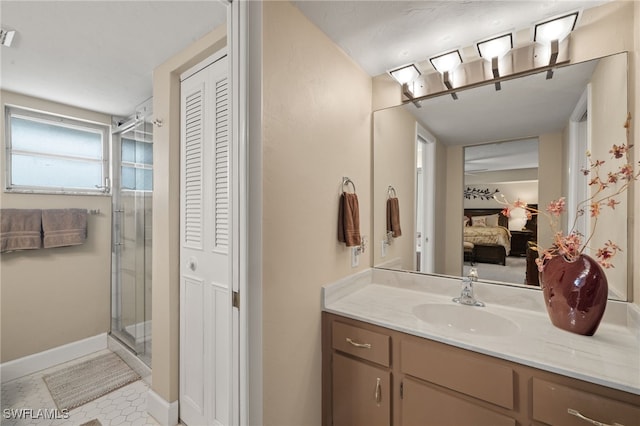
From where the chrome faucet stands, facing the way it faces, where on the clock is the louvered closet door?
The louvered closet door is roughly at 2 o'clock from the chrome faucet.

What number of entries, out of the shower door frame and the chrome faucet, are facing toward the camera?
1
